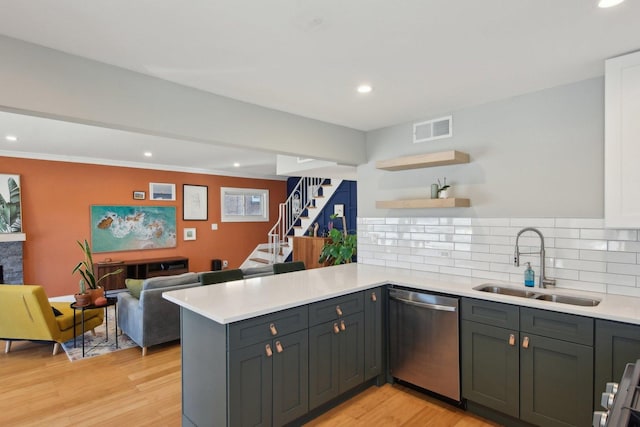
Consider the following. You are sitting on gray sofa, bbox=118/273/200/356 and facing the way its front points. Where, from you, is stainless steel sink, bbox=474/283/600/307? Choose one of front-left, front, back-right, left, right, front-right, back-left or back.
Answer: back

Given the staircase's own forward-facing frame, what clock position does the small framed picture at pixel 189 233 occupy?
The small framed picture is roughly at 1 o'clock from the staircase.

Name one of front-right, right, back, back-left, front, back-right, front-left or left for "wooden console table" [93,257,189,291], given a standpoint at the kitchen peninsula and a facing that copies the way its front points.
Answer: back

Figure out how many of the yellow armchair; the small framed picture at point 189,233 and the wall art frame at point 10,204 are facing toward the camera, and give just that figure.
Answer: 2

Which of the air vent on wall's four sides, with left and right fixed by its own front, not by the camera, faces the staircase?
right

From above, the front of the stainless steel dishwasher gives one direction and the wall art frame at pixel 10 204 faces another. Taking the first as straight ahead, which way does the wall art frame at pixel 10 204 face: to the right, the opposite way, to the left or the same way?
to the left

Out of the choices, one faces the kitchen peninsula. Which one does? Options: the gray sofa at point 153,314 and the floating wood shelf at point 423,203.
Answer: the floating wood shelf

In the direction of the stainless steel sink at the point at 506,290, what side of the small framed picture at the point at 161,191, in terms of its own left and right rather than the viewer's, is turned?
front

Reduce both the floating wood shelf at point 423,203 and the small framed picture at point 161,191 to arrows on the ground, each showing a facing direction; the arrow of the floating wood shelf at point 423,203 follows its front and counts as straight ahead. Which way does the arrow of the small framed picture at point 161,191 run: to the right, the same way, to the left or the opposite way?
to the left

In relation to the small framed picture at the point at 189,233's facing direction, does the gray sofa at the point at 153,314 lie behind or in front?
in front
